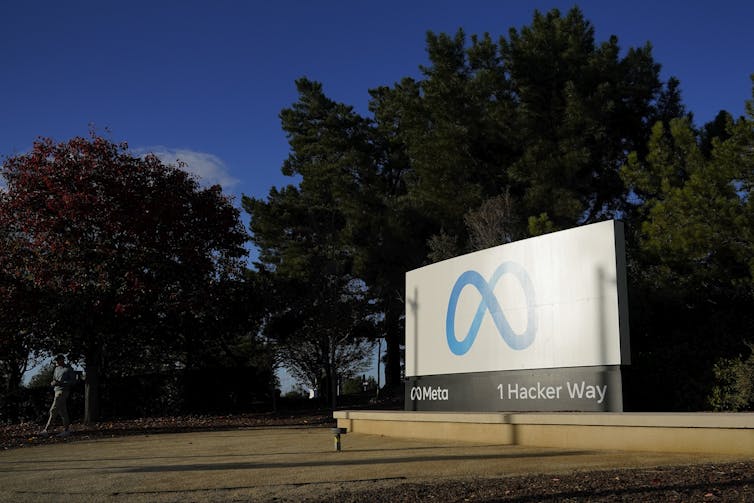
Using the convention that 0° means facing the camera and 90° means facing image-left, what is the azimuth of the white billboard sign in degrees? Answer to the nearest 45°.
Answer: approximately 45°

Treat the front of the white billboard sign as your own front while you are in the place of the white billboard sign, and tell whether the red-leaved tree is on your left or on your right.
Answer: on your right

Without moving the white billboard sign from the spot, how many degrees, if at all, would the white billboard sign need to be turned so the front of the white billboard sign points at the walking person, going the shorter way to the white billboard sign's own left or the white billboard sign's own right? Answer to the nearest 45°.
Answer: approximately 45° to the white billboard sign's own right
